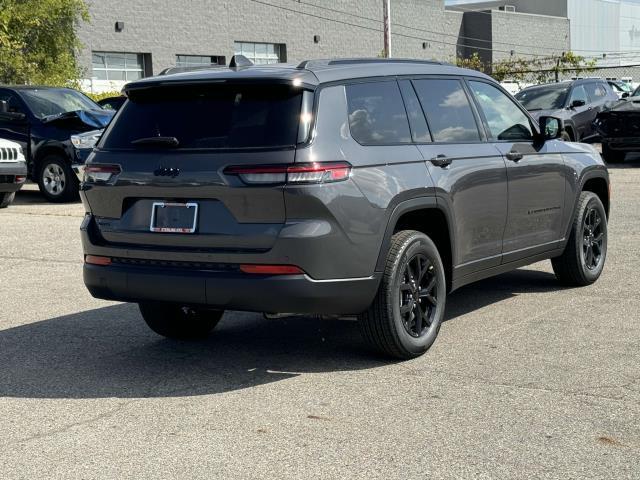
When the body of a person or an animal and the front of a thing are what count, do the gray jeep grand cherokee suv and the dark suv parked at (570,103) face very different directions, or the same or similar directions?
very different directions

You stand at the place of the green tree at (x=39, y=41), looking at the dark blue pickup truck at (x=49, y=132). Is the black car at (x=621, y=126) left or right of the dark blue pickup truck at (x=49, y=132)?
left

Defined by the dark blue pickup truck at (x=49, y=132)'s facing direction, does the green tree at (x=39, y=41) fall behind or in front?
behind

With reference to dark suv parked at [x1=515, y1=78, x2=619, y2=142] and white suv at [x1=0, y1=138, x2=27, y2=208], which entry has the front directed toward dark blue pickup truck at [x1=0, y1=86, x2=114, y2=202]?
the dark suv parked

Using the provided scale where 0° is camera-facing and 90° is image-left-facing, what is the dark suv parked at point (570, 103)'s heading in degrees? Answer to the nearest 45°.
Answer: approximately 45°

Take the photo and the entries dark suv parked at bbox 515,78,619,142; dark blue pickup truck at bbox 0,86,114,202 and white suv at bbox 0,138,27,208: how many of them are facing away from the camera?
0

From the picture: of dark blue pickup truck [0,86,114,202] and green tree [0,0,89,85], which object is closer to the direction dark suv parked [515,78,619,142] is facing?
the dark blue pickup truck

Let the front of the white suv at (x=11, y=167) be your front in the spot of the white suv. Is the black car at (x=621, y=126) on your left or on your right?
on your left

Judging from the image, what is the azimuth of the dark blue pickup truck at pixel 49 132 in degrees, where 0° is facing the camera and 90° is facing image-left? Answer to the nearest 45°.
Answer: approximately 315°

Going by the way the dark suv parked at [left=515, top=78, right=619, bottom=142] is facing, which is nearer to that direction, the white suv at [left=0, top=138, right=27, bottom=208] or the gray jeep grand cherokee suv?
the white suv

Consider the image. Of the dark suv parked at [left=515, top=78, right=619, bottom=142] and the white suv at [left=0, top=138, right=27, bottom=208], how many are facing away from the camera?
0

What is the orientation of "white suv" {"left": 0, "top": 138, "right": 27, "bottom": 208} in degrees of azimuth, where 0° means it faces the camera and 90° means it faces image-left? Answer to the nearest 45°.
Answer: approximately 315°

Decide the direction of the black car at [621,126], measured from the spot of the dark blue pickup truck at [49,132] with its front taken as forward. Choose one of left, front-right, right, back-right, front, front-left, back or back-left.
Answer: front-left

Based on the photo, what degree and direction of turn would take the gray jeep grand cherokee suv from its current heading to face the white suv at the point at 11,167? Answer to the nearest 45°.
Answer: approximately 90° to its left

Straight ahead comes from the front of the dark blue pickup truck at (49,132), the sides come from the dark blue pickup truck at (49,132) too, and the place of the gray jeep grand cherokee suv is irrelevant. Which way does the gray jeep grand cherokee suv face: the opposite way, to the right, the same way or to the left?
to the left

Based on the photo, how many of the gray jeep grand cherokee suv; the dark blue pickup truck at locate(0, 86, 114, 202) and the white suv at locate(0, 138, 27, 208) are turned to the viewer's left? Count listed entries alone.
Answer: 0

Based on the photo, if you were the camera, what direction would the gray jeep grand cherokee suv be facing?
facing away from the viewer and to the right of the viewer
